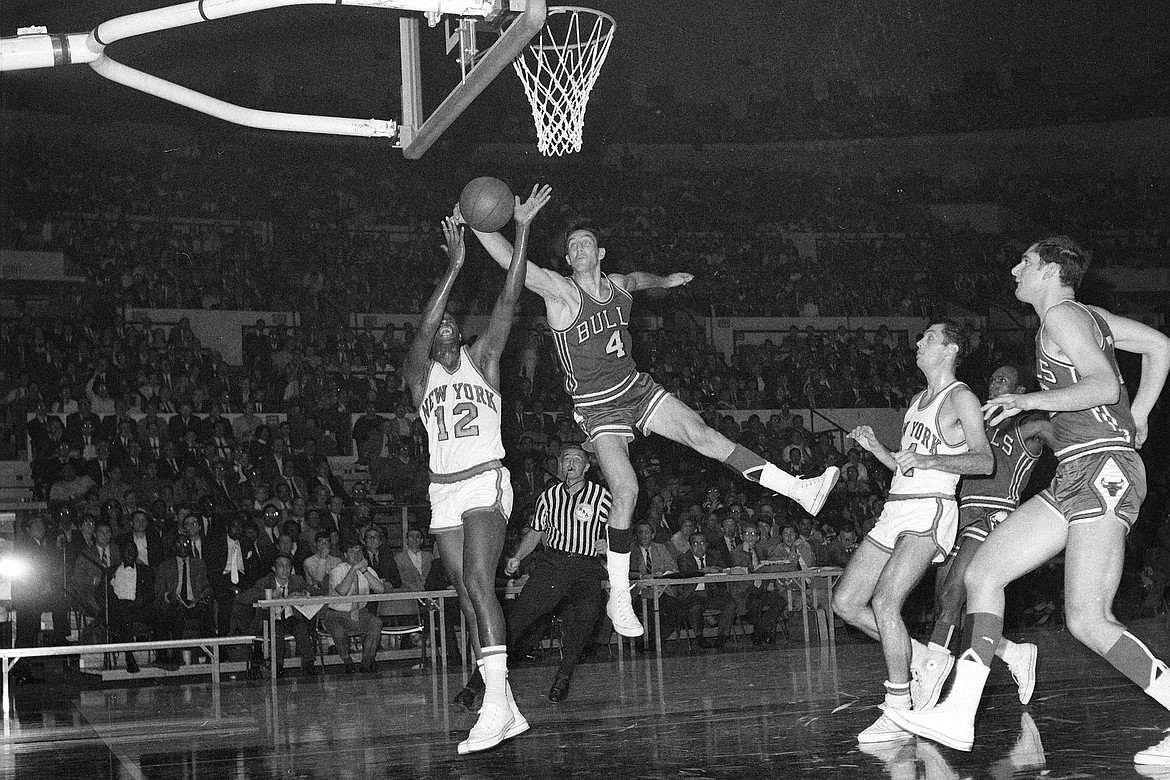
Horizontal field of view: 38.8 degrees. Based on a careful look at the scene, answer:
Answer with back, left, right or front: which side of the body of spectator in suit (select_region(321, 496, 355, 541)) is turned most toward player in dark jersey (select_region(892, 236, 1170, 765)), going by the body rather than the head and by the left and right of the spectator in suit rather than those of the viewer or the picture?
front

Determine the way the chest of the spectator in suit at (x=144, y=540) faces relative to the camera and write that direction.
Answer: toward the camera

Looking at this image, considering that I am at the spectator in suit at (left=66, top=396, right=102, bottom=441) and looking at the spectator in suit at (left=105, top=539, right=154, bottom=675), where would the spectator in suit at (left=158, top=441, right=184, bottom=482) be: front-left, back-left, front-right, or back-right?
front-left

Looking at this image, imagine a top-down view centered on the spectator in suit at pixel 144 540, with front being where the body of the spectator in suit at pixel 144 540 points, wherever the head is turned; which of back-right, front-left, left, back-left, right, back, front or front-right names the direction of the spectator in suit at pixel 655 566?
left

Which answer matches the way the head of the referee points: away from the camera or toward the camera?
toward the camera

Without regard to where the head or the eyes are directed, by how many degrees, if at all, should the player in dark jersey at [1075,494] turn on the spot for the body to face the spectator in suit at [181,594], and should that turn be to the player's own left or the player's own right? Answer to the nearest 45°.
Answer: approximately 45° to the player's own right

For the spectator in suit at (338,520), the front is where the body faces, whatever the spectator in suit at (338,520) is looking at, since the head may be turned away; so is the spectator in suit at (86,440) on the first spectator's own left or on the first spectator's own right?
on the first spectator's own right

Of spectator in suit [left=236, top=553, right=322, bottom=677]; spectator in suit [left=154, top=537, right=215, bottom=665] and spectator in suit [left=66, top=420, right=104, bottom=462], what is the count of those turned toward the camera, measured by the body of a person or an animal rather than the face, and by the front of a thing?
3

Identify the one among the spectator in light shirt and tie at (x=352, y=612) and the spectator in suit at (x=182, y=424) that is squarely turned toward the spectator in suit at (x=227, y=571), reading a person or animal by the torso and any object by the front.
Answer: the spectator in suit at (x=182, y=424)

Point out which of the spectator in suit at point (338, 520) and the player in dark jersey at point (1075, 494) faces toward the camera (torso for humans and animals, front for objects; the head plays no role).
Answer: the spectator in suit

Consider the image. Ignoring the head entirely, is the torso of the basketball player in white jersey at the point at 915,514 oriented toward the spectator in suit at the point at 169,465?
no

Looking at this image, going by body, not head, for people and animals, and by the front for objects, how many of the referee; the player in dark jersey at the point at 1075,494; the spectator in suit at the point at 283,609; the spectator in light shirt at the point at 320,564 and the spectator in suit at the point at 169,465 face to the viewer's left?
1

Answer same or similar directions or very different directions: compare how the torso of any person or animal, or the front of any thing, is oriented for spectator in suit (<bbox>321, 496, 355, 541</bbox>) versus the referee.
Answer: same or similar directions

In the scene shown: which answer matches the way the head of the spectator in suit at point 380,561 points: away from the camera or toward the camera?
toward the camera

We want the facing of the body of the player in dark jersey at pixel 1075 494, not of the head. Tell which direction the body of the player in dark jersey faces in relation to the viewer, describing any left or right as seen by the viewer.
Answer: facing to the left of the viewer

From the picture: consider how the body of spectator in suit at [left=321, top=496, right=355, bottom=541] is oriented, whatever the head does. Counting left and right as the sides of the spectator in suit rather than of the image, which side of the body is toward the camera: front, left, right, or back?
front

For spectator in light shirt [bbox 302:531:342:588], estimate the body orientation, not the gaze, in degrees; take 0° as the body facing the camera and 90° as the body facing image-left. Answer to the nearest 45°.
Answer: approximately 0°
